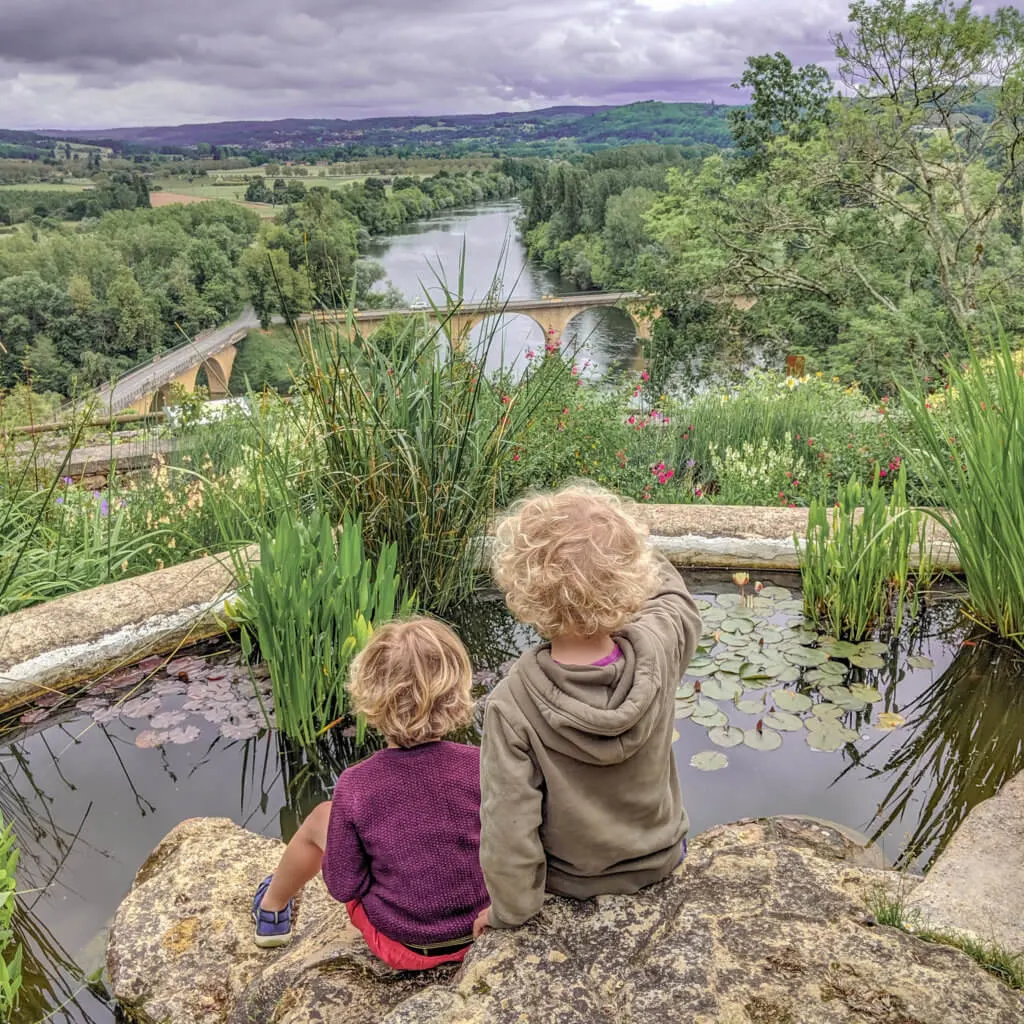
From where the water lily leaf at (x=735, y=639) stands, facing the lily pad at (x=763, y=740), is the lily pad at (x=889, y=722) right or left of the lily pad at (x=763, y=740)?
left

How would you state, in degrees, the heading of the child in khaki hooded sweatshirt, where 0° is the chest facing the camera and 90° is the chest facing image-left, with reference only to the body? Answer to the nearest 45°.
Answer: approximately 180°

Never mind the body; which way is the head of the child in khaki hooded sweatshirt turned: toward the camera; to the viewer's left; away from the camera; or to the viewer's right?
away from the camera

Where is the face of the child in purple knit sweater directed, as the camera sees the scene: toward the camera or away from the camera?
away from the camera

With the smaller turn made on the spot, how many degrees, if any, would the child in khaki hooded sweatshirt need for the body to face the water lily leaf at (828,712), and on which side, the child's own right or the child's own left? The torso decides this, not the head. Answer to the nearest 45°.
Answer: approximately 45° to the child's own right

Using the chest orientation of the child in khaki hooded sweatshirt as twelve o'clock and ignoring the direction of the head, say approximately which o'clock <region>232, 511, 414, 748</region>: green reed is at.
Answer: The green reed is roughly at 11 o'clock from the child in khaki hooded sweatshirt.

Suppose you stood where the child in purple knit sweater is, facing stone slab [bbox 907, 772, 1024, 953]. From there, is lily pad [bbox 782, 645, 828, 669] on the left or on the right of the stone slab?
left
